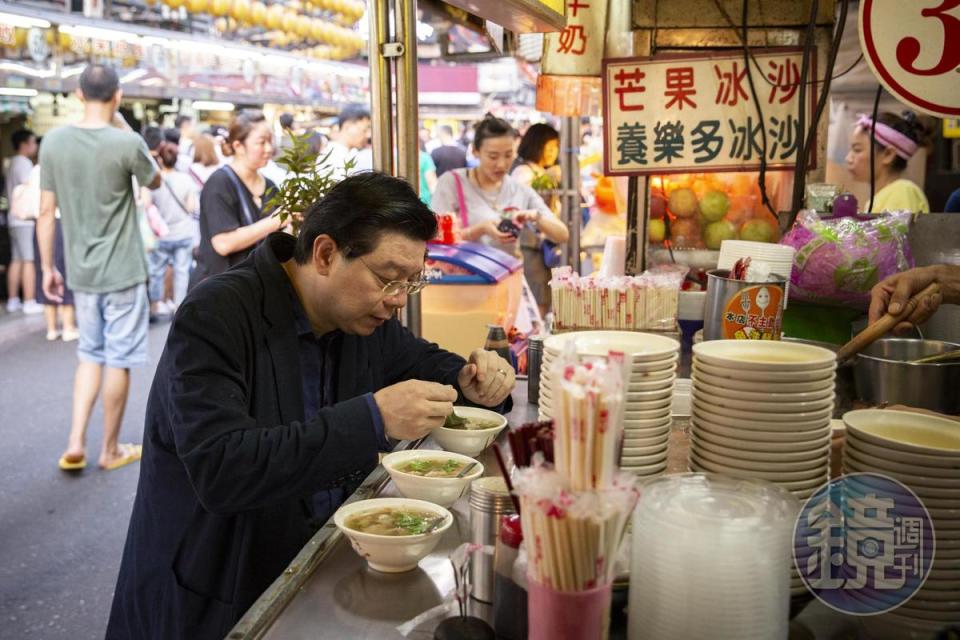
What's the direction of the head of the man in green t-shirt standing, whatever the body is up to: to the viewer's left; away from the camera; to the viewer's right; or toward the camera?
away from the camera

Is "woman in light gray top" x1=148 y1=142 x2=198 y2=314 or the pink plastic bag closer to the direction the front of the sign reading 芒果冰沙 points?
the pink plastic bag

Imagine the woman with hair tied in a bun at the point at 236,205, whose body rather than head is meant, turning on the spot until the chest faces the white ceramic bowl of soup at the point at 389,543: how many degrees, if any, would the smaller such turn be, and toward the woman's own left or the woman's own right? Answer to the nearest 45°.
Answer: approximately 45° to the woman's own right

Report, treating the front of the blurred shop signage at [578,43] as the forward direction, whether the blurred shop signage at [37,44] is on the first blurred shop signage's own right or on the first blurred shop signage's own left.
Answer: on the first blurred shop signage's own right

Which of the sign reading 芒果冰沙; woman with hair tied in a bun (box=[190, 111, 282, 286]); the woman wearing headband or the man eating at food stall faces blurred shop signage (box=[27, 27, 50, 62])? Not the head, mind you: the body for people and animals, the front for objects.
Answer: the woman wearing headband

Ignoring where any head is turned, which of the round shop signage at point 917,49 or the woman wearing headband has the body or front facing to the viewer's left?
the woman wearing headband

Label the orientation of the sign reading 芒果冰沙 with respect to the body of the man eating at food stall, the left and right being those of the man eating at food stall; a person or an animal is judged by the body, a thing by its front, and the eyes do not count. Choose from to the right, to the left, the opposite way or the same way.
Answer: to the right

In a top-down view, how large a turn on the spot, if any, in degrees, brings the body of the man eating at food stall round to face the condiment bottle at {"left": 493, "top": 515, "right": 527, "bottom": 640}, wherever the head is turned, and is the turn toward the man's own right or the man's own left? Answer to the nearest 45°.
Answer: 0° — they already face it

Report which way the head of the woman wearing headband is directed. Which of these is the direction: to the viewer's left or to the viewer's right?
to the viewer's left

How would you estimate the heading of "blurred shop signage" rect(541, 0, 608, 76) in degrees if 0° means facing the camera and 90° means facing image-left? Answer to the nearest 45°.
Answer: approximately 0°

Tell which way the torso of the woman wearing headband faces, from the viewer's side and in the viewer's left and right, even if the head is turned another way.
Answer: facing to the left of the viewer

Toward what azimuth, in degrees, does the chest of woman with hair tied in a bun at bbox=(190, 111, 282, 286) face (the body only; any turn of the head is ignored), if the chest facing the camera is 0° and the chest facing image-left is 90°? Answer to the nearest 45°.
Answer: approximately 315°

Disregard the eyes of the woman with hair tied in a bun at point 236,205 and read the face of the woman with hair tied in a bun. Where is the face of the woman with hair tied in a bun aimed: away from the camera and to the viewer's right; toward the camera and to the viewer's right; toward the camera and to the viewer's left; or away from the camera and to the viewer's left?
toward the camera and to the viewer's right

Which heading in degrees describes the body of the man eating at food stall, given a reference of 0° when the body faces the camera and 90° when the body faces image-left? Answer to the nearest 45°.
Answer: approximately 315°

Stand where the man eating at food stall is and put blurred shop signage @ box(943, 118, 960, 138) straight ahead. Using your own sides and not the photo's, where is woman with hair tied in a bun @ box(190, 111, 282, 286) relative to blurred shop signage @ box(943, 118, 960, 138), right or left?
left

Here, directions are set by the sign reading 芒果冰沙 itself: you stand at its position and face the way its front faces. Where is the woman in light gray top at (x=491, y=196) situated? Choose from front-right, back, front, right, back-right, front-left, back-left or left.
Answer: back-right
